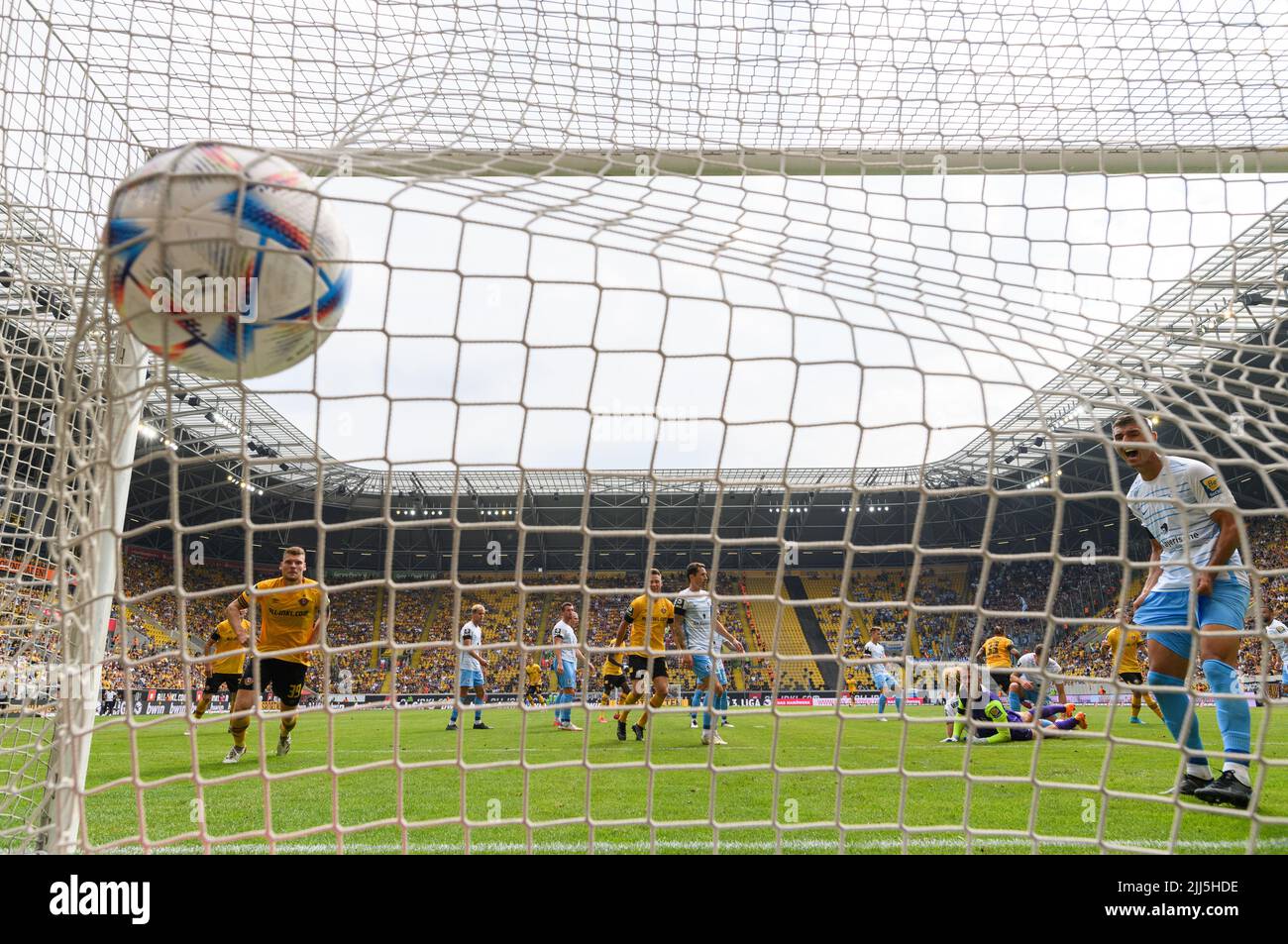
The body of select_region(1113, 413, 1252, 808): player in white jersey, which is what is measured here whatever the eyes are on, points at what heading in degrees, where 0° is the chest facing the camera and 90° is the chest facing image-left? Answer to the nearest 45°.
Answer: approximately 45°

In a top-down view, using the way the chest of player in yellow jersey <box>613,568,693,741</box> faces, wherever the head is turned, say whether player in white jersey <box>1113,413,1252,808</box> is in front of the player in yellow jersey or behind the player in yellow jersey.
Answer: in front

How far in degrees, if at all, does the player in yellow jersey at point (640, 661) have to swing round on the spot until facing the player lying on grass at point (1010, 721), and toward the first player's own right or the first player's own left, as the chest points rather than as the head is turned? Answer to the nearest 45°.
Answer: approximately 90° to the first player's own left

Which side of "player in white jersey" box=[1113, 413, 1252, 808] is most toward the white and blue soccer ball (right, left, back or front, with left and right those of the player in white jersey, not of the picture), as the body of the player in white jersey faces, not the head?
front

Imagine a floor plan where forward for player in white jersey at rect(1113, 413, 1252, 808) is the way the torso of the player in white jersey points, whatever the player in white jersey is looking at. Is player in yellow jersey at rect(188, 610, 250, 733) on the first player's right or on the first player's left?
on the first player's right

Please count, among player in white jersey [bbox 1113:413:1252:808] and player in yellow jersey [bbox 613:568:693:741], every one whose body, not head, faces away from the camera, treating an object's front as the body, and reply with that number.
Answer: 0

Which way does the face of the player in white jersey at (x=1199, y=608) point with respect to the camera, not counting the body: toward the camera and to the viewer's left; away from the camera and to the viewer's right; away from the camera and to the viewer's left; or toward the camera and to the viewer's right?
toward the camera and to the viewer's left

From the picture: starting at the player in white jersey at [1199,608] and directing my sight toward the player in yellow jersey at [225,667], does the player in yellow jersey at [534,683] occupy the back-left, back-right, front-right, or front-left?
front-right

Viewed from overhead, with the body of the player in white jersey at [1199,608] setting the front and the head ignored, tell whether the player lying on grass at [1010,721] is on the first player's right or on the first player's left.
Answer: on the first player's right

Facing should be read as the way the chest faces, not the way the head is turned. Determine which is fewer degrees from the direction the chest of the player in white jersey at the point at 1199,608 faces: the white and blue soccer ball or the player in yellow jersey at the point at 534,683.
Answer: the white and blue soccer ball

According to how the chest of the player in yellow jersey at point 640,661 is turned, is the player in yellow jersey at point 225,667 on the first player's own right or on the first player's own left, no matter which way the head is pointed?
on the first player's own right

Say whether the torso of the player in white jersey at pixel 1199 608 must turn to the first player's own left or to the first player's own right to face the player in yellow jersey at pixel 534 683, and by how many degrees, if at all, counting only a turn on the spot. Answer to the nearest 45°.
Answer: approximately 90° to the first player's own right

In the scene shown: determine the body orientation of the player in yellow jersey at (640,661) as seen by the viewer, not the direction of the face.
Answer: toward the camera
